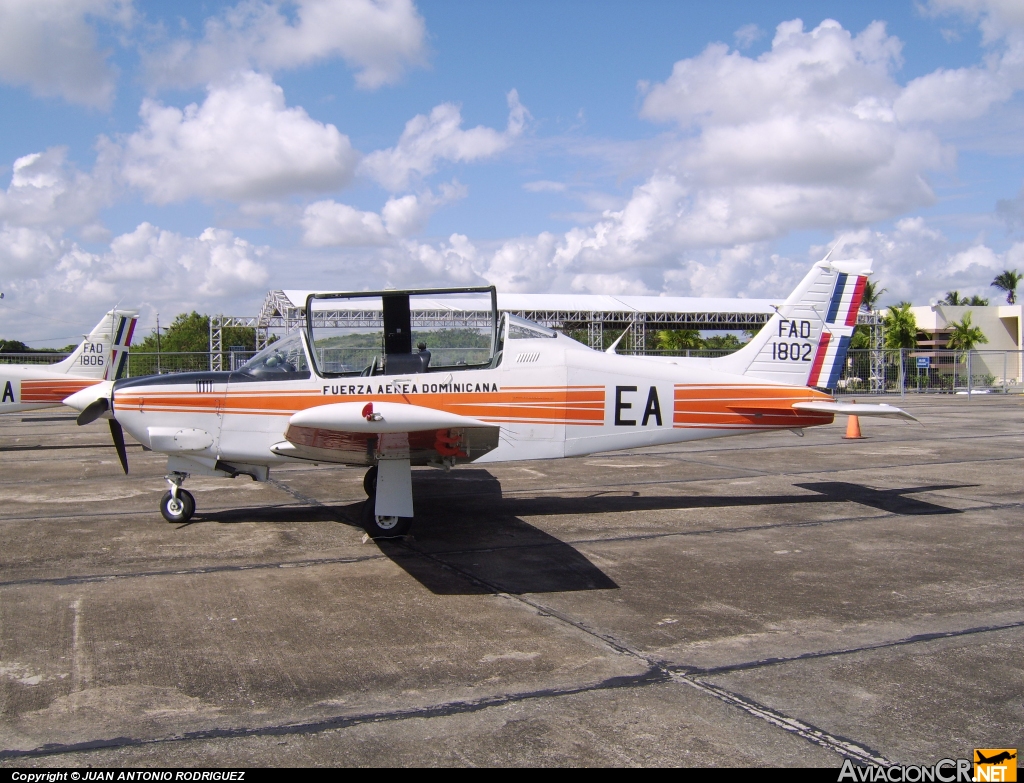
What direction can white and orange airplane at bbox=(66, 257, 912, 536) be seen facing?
to the viewer's left

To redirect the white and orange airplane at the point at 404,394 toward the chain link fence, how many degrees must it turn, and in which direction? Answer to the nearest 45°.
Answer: approximately 135° to its right

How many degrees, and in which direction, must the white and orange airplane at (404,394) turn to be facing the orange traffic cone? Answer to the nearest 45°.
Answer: approximately 135° to its right

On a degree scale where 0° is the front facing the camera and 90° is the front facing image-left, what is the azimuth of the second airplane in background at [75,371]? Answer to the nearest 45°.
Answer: approximately 90°

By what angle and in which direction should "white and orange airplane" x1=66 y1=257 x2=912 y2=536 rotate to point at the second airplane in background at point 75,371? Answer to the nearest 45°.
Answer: approximately 45° to its right

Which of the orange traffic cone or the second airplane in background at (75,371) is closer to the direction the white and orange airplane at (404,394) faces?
the second airplane in background

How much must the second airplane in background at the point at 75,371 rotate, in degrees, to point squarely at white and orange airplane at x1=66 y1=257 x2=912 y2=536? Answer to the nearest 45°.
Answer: approximately 90° to its left

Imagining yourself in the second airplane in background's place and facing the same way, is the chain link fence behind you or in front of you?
behind

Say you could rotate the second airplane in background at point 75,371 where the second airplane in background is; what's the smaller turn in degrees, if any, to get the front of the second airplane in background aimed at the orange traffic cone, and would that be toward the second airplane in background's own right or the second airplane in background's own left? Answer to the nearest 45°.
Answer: approximately 135° to the second airplane in background's own left
